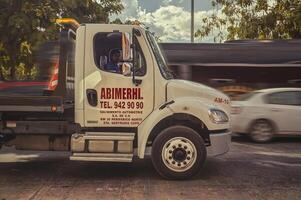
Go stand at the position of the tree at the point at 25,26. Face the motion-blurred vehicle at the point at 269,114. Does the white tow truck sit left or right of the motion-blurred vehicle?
right

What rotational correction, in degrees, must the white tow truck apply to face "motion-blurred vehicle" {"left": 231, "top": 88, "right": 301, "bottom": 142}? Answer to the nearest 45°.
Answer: approximately 45° to its left

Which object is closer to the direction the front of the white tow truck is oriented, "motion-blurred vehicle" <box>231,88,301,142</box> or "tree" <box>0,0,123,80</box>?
the motion-blurred vehicle

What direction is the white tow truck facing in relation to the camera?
to the viewer's right

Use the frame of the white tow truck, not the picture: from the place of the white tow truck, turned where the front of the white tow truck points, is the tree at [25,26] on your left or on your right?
on your left

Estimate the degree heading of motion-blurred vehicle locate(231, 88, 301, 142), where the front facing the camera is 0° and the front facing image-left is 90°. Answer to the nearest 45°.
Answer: approximately 270°
